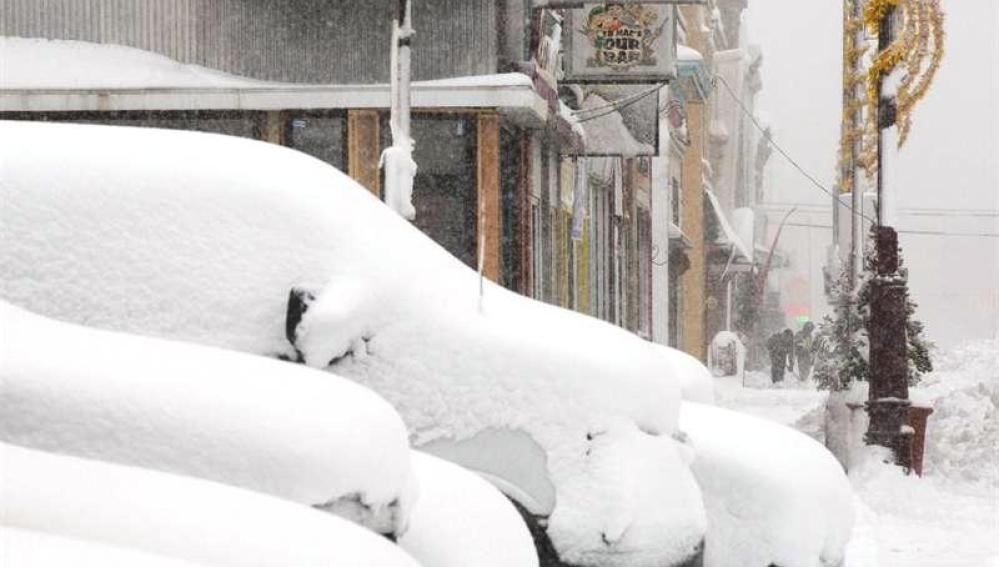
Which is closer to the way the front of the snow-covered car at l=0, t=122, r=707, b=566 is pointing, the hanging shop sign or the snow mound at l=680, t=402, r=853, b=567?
the snow mound

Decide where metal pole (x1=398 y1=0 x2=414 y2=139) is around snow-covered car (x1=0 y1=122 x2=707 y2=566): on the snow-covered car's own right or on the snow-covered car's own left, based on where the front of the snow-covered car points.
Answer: on the snow-covered car's own left

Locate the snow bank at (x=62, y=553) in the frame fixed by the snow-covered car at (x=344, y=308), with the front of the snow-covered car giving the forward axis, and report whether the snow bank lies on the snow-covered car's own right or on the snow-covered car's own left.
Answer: on the snow-covered car's own right

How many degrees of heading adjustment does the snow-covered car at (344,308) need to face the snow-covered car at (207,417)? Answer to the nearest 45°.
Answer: approximately 45° to its right

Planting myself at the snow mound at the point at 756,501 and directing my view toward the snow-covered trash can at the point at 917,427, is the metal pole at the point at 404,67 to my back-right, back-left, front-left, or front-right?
front-left

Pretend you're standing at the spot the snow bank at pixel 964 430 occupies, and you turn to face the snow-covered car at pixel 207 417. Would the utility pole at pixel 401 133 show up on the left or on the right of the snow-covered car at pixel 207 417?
right

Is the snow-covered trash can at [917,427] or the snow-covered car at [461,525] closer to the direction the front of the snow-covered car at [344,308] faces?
the snow-covered car at [461,525]

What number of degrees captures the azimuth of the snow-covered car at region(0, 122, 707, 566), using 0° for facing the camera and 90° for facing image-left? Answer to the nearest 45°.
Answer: approximately 315°

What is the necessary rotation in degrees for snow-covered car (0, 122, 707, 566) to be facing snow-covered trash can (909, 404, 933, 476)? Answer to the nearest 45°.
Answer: approximately 90° to its left

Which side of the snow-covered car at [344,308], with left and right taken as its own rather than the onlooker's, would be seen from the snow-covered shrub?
left

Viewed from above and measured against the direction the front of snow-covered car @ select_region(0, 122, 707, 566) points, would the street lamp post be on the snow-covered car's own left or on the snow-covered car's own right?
on the snow-covered car's own left
